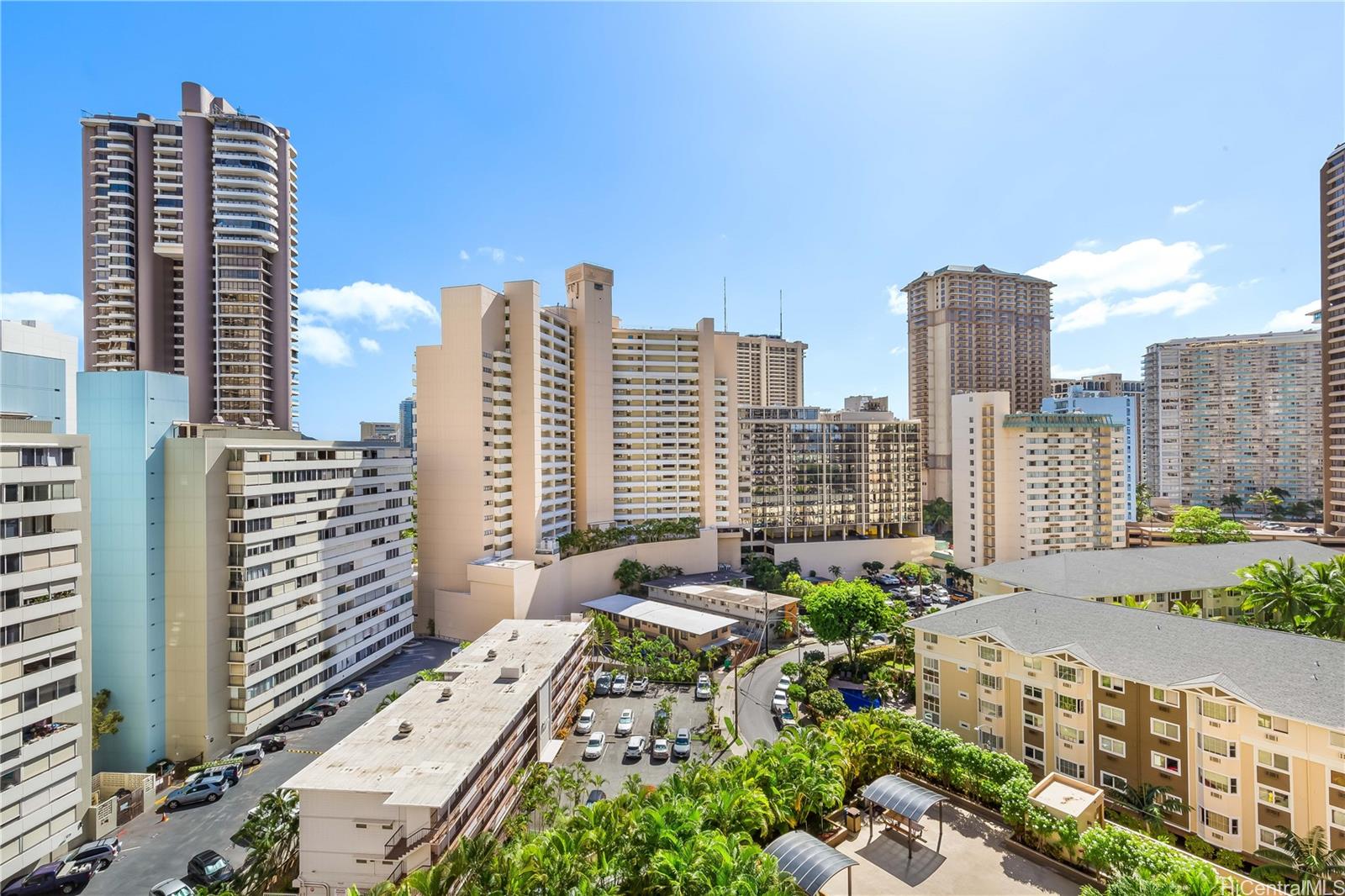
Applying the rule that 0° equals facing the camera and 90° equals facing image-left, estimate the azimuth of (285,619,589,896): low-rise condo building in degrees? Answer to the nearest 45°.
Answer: approximately 315°

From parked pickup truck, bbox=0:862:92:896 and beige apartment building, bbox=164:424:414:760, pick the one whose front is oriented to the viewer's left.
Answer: the parked pickup truck

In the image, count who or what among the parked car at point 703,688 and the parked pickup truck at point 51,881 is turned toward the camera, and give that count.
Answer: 1

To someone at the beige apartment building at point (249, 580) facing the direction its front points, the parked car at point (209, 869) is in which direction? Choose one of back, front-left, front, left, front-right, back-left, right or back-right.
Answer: front-right

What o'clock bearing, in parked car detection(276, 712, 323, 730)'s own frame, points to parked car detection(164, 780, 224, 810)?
parked car detection(164, 780, 224, 810) is roughly at 10 o'clock from parked car detection(276, 712, 323, 730).

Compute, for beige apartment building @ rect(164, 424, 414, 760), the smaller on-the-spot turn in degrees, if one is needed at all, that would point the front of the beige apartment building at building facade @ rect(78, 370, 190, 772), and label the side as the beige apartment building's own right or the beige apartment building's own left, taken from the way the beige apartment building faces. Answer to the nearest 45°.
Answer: approximately 135° to the beige apartment building's own right

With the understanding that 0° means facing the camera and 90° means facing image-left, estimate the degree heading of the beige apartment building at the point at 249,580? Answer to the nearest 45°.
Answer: approximately 315°

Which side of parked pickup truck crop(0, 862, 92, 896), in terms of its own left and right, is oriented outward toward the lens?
left

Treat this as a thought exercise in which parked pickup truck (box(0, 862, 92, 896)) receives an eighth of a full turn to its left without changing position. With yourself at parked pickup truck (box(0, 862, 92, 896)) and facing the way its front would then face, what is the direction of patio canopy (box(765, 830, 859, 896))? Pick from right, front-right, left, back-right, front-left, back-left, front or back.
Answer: left

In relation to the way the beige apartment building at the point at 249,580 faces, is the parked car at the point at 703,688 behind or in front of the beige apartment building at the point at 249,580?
in front

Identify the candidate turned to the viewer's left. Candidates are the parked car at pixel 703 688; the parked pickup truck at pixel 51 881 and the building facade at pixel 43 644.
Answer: the parked pickup truck at pixel 51 881

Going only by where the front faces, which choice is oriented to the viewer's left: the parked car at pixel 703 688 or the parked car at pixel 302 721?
the parked car at pixel 302 721

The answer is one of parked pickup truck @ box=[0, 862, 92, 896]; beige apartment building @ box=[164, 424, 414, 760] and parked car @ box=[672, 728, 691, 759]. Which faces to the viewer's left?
parked pickup truck @ box=[0, 862, 92, 896]

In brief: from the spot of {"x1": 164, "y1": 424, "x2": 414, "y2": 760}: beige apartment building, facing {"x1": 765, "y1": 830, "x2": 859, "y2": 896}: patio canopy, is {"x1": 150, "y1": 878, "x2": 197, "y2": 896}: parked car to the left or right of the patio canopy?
right

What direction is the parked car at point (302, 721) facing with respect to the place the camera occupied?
facing to the left of the viewer

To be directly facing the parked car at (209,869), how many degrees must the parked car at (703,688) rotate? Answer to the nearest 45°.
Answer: approximately 45° to its right
